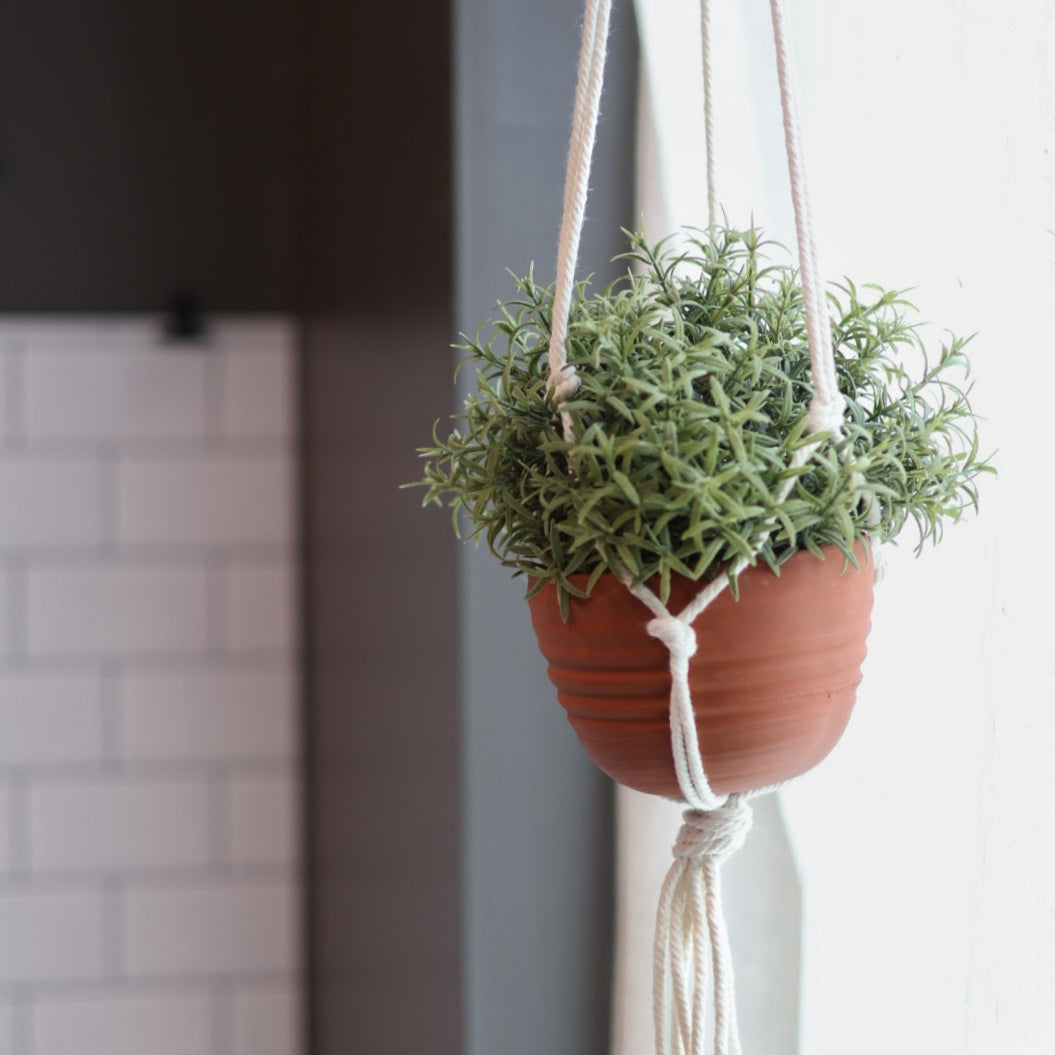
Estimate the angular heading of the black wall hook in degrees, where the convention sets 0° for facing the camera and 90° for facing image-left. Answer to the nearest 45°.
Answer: approximately 0°

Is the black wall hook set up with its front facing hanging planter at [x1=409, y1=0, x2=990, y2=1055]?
yes
